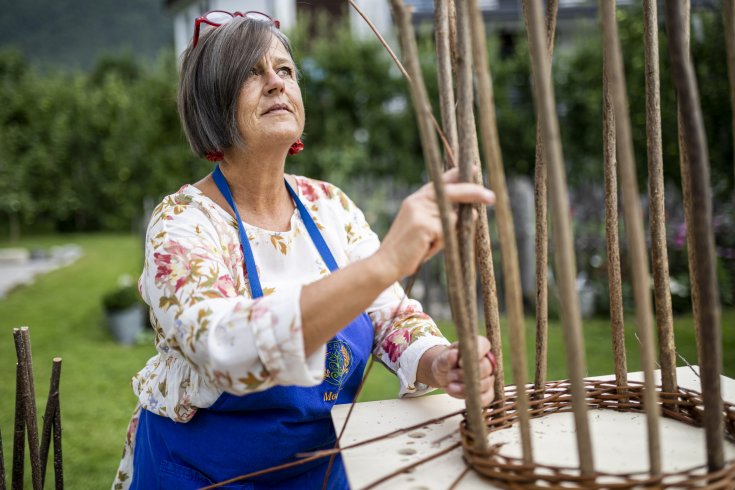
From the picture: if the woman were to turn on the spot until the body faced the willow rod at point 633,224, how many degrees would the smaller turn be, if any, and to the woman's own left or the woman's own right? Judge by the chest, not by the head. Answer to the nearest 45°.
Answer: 0° — they already face it

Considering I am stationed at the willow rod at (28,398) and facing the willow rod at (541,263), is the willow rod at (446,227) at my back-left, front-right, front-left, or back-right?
front-right

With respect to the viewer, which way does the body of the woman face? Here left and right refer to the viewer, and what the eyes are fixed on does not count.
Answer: facing the viewer and to the right of the viewer

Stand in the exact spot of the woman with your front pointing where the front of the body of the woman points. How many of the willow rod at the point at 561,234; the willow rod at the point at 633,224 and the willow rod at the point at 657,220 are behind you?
0

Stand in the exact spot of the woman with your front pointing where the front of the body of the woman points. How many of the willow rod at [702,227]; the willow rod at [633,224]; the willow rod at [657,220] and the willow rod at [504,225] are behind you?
0

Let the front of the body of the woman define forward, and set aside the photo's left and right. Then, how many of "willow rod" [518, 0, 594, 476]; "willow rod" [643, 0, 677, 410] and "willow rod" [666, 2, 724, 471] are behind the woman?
0

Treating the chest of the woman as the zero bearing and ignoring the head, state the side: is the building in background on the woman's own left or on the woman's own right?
on the woman's own left

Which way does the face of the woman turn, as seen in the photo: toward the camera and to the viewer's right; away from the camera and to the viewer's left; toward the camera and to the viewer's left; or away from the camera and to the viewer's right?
toward the camera and to the viewer's right

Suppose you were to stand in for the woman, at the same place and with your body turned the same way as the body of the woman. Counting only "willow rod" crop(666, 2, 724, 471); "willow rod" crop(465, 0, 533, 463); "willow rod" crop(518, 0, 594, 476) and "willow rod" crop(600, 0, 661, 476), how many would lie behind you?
0

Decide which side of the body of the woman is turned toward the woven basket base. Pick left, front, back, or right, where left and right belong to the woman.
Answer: front
